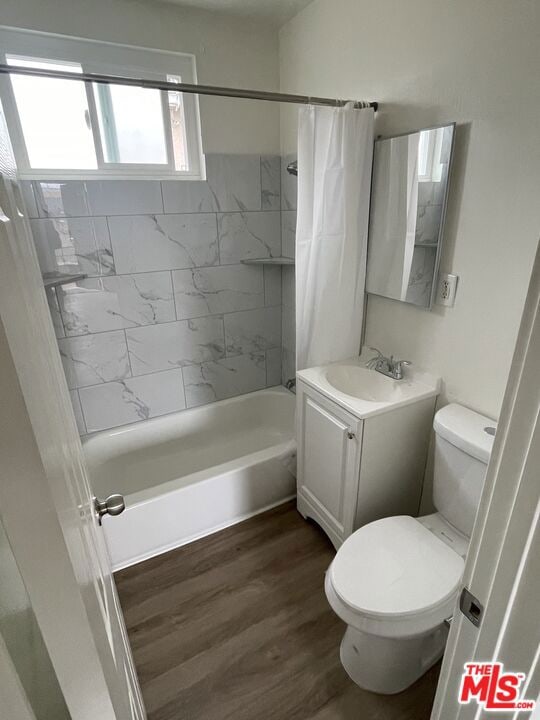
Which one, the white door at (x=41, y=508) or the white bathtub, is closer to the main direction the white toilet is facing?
the white door

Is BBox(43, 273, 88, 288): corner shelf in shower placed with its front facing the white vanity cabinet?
yes

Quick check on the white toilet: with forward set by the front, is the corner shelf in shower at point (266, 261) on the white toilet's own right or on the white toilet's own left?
on the white toilet's own right

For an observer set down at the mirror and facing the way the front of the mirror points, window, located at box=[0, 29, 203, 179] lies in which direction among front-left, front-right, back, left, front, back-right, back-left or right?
front-right

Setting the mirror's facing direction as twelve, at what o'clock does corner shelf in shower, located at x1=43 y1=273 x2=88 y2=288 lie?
The corner shelf in shower is roughly at 1 o'clock from the mirror.

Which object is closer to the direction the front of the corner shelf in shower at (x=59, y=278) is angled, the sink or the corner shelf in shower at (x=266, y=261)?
the sink
